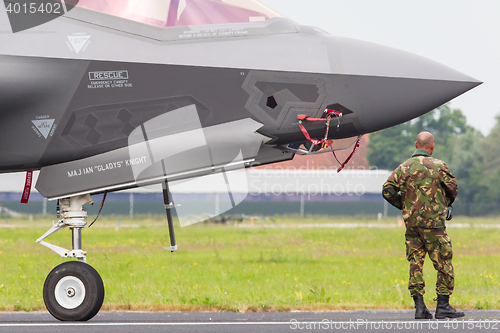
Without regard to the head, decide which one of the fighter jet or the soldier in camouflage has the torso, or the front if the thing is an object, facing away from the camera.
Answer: the soldier in camouflage

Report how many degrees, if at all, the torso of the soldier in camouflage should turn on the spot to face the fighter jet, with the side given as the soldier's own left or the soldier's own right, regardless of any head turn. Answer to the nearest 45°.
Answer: approximately 135° to the soldier's own left

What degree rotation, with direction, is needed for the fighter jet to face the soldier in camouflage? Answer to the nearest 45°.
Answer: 0° — it already faces them

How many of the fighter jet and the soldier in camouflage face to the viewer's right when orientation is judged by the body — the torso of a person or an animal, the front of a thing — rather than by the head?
1

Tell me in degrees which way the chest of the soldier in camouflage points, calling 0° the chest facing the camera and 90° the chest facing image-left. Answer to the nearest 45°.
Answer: approximately 180°

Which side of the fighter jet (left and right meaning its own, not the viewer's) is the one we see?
right

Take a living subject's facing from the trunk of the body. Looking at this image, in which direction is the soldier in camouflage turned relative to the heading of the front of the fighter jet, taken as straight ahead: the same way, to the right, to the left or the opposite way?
to the left

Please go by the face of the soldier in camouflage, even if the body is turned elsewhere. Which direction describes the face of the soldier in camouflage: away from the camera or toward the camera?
away from the camera
